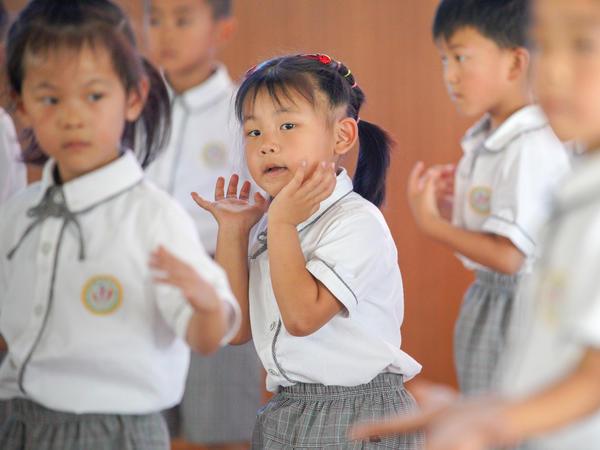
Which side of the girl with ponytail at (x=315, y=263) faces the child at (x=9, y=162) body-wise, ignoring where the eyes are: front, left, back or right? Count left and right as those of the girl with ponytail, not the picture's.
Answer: right

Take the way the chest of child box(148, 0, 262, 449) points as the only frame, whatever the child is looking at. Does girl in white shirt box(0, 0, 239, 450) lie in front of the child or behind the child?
in front

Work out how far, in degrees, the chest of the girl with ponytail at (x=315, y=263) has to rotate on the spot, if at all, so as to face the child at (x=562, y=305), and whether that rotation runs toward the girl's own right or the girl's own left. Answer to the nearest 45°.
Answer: approximately 45° to the girl's own left

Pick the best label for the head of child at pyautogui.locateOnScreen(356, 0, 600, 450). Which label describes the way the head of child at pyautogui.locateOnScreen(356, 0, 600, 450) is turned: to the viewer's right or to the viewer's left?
to the viewer's left

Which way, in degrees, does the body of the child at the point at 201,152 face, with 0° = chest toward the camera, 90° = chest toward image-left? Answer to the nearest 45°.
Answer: approximately 45°

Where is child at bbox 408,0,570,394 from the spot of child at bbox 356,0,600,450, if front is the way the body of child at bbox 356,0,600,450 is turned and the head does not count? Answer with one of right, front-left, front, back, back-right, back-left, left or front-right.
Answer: back-right

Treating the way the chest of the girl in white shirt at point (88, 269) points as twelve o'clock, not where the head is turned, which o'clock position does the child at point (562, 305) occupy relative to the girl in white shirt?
The child is roughly at 9 o'clock from the girl in white shirt.

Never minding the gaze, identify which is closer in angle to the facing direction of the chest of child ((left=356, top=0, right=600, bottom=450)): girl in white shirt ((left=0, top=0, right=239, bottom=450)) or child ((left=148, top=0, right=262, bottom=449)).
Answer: the girl in white shirt
